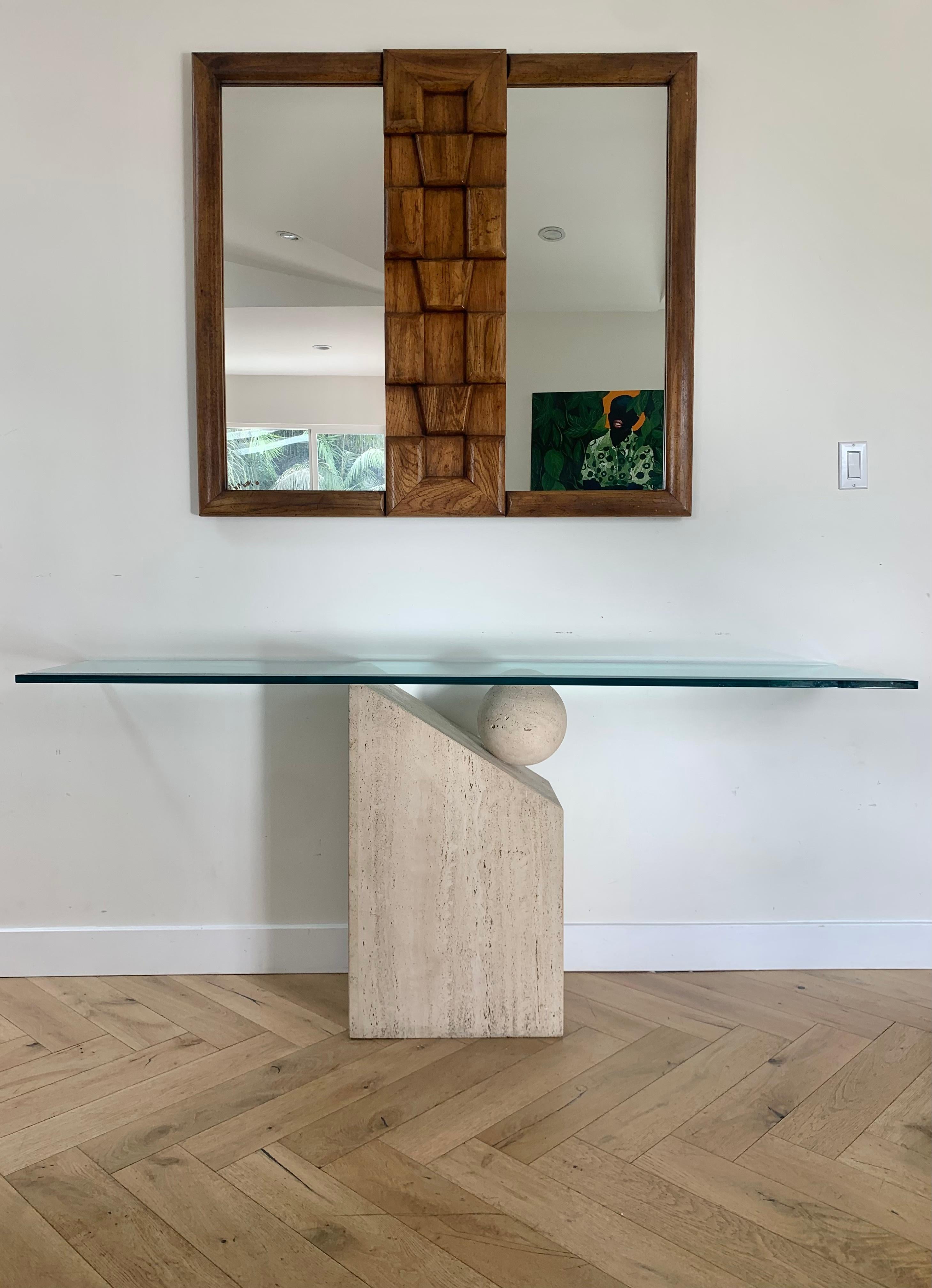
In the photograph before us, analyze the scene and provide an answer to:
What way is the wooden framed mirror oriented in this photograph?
toward the camera

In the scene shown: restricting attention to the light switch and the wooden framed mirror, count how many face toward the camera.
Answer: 2

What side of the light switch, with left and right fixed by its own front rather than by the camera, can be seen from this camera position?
front

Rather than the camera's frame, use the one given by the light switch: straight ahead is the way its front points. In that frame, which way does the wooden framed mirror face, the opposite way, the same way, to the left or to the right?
the same way
